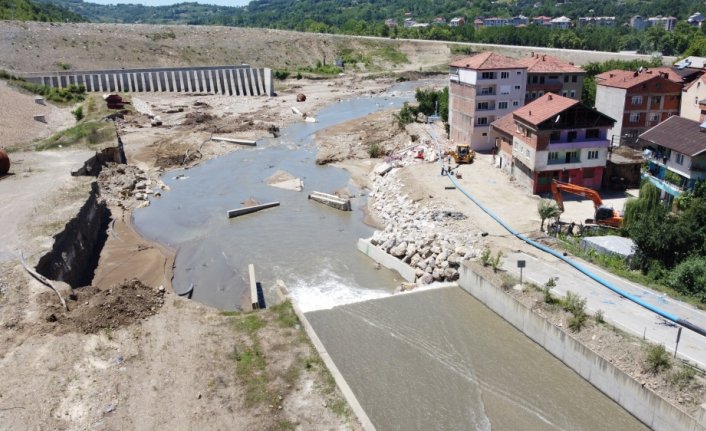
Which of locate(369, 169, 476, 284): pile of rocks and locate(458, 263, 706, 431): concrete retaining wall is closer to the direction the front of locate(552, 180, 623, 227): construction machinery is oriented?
the pile of rocks

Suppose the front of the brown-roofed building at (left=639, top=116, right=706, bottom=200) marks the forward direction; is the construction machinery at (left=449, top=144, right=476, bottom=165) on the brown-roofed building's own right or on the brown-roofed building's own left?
on the brown-roofed building's own right

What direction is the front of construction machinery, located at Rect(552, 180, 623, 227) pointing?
to the viewer's left

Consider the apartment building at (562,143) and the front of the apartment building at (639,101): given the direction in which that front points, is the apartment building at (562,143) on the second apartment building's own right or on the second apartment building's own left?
on the second apartment building's own right

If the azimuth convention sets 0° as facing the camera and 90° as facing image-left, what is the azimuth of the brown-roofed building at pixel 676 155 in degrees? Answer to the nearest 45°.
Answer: approximately 45°

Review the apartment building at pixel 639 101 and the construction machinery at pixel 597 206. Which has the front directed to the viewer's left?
the construction machinery
